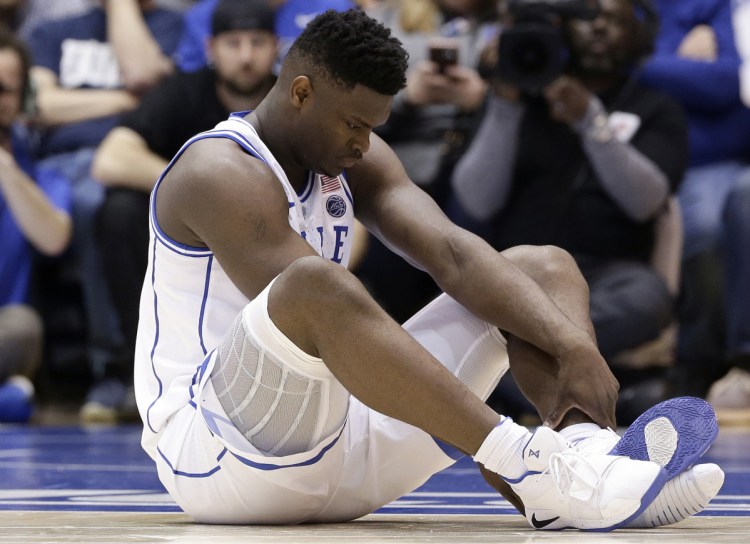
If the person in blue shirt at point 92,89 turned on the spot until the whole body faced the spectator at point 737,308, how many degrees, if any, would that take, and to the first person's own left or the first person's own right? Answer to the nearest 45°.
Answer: approximately 45° to the first person's own left

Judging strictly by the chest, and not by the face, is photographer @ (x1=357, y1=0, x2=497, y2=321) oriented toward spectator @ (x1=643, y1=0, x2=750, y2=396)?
no

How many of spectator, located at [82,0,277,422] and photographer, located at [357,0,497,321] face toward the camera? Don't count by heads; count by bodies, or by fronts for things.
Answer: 2

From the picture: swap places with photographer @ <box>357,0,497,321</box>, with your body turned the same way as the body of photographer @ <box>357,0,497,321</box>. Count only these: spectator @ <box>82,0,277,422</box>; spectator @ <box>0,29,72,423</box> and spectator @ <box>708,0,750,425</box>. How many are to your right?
2

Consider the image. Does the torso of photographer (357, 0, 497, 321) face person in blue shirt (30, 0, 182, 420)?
no

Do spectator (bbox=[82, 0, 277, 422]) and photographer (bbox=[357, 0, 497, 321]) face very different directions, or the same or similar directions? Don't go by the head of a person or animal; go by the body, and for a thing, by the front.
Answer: same or similar directions

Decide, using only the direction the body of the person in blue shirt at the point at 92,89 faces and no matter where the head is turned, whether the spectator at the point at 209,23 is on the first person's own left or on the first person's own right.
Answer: on the first person's own left

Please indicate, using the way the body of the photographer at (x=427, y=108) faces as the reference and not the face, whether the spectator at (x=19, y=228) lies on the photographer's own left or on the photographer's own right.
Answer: on the photographer's own right

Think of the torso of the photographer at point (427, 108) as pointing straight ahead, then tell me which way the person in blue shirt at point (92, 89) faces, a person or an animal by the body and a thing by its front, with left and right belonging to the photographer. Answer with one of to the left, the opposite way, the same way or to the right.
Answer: the same way

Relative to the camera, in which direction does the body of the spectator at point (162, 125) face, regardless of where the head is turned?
toward the camera

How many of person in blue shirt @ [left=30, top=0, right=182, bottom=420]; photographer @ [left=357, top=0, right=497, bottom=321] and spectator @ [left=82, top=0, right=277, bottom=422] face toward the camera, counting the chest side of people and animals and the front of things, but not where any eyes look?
3

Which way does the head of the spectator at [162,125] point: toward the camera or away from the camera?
toward the camera

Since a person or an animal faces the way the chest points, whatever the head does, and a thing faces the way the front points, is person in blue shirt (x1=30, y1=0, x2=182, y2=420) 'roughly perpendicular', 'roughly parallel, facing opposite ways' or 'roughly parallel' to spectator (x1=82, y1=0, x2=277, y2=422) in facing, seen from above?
roughly parallel

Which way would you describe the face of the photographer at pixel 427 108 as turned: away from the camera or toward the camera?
toward the camera
